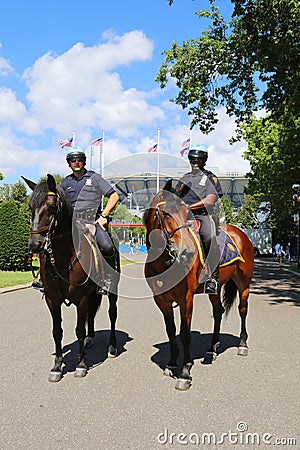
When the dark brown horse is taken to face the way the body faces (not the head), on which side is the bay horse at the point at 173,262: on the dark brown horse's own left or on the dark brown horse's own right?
on the dark brown horse's own left

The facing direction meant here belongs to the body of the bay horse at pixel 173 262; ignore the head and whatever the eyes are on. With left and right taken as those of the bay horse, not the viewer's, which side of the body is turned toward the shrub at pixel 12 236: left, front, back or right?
right

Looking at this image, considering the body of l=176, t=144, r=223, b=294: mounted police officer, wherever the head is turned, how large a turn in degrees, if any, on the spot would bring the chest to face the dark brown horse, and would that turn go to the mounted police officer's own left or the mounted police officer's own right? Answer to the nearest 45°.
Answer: approximately 45° to the mounted police officer's own right

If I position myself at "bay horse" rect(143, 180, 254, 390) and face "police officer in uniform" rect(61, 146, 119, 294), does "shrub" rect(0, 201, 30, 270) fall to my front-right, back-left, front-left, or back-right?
front-right

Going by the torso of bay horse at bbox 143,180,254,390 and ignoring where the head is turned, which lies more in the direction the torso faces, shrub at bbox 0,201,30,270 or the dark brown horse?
the dark brown horse

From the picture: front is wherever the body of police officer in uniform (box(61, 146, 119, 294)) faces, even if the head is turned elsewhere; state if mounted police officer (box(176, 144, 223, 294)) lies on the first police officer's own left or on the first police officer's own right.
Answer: on the first police officer's own left

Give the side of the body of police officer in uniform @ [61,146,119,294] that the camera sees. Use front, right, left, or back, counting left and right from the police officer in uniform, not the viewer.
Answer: front

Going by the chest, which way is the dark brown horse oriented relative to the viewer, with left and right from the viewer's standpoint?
facing the viewer and to the left of the viewer

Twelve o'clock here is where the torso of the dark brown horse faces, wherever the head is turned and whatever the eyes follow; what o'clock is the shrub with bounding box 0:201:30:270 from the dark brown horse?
The shrub is roughly at 4 o'clock from the dark brown horse.

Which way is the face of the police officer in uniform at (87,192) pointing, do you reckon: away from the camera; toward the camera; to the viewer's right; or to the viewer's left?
toward the camera

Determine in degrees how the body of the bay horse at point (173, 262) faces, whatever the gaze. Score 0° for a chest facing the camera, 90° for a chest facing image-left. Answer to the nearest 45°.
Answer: approximately 45°

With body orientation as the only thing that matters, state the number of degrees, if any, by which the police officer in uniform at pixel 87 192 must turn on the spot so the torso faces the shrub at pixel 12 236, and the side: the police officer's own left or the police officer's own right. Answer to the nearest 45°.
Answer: approximately 180°

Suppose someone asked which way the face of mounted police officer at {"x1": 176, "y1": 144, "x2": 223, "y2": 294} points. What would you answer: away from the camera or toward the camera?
toward the camera

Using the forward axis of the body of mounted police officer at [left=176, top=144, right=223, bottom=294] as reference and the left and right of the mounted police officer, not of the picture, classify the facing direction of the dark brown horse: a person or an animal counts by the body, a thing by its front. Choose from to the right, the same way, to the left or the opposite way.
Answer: the same way

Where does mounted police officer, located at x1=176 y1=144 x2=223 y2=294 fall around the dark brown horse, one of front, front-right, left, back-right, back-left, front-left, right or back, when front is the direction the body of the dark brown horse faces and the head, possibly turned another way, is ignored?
back-left
